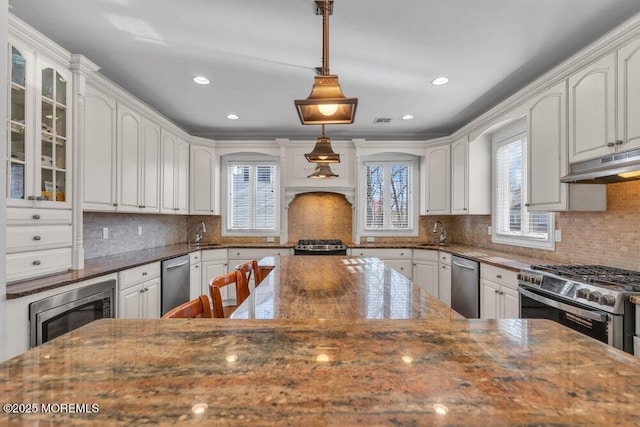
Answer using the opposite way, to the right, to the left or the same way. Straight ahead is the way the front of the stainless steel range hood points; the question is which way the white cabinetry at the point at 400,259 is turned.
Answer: to the left

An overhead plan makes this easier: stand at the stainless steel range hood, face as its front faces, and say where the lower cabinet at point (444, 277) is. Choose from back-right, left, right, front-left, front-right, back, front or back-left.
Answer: right

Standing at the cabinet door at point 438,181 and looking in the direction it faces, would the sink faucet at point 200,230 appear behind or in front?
in front

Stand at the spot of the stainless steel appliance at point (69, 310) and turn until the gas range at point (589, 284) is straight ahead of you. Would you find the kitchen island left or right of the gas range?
right

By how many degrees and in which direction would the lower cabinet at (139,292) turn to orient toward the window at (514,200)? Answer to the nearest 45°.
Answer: approximately 45° to its left

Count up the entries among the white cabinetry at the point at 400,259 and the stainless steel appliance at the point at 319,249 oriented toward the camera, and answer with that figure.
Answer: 2

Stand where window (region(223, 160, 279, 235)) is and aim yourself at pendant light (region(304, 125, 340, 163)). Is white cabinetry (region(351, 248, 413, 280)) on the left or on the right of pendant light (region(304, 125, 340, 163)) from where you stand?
left

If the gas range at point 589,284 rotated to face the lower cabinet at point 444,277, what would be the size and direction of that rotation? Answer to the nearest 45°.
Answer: approximately 90° to its right
